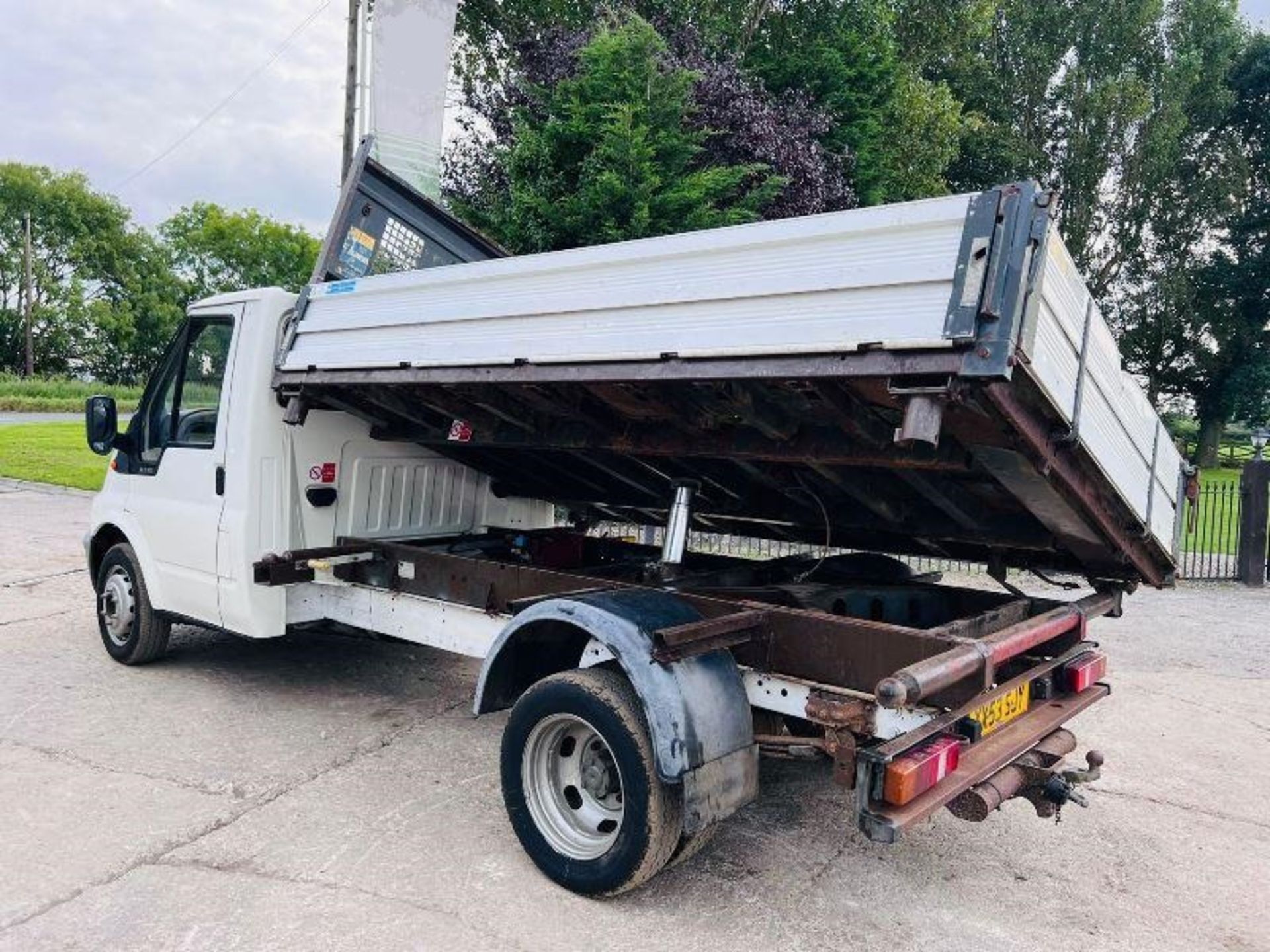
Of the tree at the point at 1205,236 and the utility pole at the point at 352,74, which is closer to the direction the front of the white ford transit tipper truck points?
the utility pole

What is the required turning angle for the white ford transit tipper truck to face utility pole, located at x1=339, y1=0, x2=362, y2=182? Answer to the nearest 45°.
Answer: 0° — it already faces it

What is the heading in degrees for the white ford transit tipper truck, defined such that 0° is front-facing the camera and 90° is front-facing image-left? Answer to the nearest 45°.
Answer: approximately 135°

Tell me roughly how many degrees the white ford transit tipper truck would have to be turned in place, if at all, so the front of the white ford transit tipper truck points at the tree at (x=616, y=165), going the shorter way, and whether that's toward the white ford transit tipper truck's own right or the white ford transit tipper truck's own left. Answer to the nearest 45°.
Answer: approximately 45° to the white ford transit tipper truck's own right

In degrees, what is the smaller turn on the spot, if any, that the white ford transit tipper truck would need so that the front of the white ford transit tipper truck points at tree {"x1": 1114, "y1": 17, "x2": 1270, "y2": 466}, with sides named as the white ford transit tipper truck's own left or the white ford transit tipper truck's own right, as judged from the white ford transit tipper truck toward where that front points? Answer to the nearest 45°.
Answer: approximately 90° to the white ford transit tipper truck's own right
